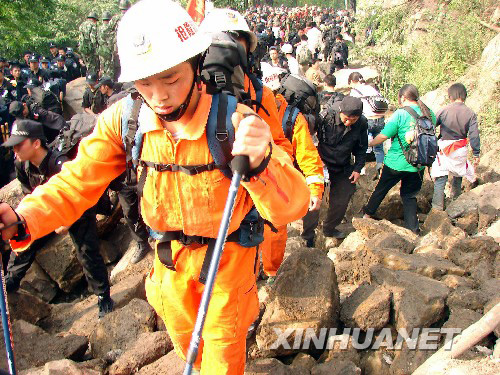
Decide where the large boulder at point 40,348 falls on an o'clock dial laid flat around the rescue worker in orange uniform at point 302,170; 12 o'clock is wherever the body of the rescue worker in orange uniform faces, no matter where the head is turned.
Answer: The large boulder is roughly at 1 o'clock from the rescue worker in orange uniform.

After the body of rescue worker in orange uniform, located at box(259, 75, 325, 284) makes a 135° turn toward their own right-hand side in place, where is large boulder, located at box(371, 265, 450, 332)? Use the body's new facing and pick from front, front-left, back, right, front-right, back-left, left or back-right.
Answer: back-right

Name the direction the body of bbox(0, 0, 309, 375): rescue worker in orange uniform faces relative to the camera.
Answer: toward the camera

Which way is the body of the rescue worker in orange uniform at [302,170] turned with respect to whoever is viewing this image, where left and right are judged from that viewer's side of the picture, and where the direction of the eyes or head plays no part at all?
facing the viewer and to the left of the viewer

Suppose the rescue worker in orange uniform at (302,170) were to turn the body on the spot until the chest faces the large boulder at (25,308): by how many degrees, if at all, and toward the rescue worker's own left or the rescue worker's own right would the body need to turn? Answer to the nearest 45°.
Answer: approximately 45° to the rescue worker's own right

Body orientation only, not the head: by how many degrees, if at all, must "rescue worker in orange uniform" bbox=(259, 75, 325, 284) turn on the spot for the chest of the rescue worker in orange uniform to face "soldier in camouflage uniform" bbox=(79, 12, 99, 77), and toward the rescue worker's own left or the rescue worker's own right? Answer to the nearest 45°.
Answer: approximately 90° to the rescue worker's own right

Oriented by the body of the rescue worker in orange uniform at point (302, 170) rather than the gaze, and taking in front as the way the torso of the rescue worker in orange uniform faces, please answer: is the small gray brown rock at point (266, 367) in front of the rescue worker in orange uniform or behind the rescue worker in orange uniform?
in front

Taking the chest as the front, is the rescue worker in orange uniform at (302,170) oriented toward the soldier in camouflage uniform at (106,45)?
no

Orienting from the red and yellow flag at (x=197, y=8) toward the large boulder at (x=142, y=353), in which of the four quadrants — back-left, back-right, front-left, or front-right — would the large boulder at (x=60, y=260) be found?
front-right

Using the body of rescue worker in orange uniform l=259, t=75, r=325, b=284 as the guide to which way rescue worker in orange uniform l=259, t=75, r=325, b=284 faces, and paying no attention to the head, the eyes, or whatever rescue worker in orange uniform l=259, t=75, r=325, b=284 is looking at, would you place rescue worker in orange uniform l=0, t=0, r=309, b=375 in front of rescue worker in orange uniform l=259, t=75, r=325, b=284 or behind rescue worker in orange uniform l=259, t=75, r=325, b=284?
in front

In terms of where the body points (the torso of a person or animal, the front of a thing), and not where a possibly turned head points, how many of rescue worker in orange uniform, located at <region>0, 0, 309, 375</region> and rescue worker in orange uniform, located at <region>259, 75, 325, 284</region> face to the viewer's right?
0

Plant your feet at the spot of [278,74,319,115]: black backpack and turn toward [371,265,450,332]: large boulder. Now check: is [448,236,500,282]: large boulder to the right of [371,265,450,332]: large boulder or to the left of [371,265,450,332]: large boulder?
left

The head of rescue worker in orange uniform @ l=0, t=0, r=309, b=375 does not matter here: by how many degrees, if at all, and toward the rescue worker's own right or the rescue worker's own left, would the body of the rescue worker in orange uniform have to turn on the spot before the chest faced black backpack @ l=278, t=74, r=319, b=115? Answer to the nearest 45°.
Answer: approximately 135° to the rescue worker's own left
